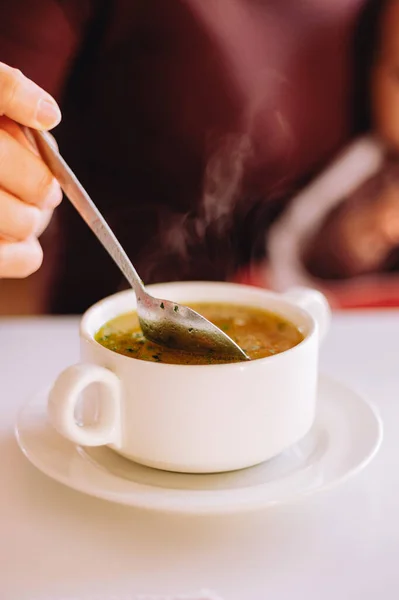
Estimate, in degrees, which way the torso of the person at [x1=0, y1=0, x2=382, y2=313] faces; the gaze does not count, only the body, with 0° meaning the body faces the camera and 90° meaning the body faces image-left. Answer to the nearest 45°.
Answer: approximately 0°

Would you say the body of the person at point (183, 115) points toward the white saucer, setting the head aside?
yes

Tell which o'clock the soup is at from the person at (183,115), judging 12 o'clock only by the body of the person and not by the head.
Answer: The soup is roughly at 12 o'clock from the person.
